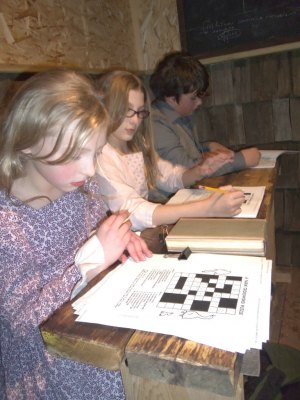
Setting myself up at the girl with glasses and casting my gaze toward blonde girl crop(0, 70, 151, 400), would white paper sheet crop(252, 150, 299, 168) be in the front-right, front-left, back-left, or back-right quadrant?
back-left

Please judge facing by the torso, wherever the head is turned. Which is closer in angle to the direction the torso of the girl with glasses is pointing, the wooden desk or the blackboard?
the wooden desk

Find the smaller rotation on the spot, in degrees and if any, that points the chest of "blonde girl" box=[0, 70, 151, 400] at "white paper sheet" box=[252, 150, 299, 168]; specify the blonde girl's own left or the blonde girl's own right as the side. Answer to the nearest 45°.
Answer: approximately 90° to the blonde girl's own left

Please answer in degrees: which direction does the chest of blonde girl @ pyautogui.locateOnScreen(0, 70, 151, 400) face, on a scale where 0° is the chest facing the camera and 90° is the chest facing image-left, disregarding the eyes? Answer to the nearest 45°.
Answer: approximately 315°

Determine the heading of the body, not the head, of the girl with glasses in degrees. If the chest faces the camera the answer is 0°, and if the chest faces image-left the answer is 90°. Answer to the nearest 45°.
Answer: approximately 315°

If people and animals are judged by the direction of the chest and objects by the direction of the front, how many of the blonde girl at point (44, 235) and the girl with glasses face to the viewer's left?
0

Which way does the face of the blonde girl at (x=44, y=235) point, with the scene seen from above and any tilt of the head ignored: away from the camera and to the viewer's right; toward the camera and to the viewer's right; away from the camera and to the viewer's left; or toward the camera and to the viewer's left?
toward the camera and to the viewer's right
